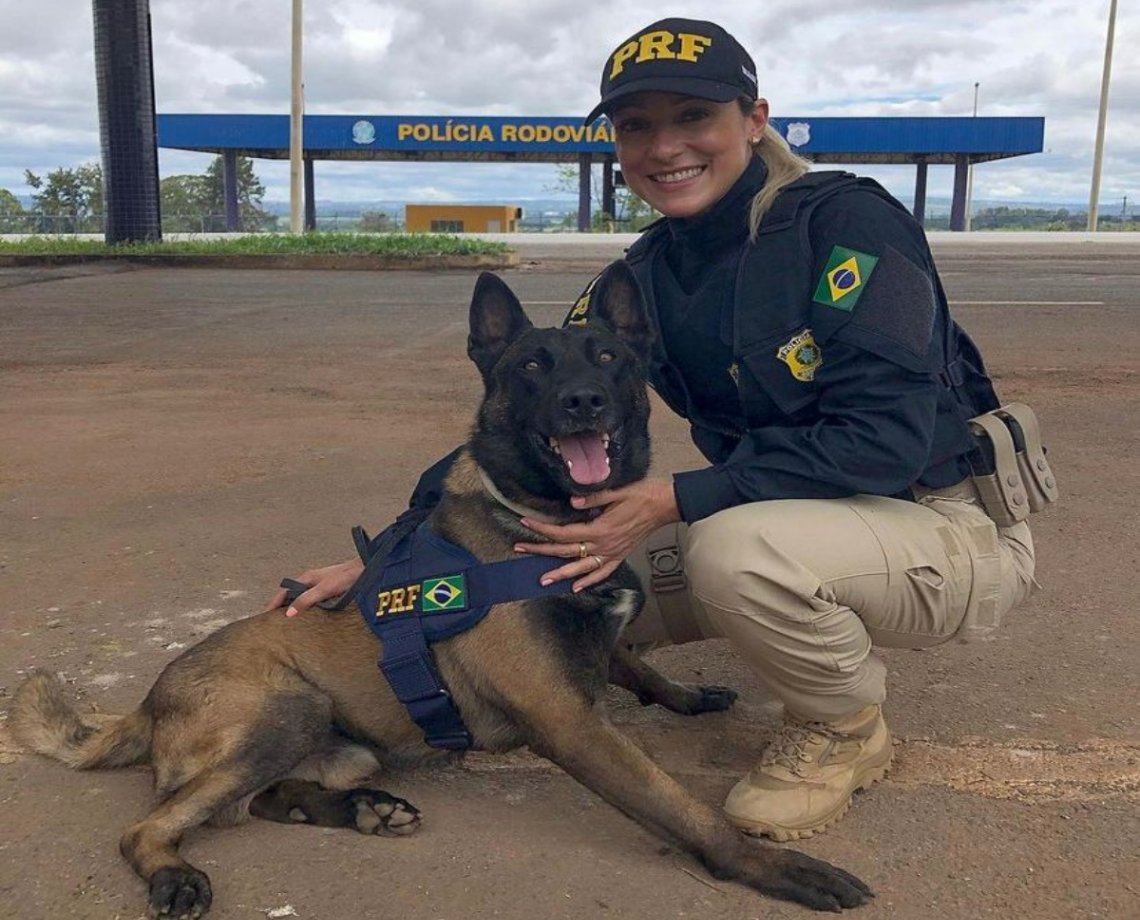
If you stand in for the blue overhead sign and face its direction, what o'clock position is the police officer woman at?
The police officer woman is roughly at 12 o'clock from the blue overhead sign.

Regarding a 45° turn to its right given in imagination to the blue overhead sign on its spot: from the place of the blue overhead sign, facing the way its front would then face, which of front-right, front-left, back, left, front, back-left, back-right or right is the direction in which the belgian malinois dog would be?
front-left

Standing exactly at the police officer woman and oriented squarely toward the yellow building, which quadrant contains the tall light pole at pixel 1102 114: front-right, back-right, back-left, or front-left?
front-right

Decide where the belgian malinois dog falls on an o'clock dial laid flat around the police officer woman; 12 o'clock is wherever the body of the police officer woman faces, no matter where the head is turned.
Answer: The belgian malinois dog is roughly at 1 o'clock from the police officer woman.

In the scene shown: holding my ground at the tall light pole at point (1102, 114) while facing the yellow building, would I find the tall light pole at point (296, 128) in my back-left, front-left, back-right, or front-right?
front-left

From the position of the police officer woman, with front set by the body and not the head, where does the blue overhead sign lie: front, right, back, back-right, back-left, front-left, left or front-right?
back-right

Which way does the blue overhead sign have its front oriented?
toward the camera

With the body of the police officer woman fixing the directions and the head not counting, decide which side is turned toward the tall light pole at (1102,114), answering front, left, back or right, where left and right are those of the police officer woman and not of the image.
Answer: back

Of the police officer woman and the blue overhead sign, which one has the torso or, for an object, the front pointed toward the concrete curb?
the blue overhead sign

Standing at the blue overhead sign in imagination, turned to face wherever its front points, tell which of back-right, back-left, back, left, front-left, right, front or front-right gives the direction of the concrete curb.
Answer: front

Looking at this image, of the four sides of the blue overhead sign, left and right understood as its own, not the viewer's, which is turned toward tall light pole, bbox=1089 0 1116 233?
left

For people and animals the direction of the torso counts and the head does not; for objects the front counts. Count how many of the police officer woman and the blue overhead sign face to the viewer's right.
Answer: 0

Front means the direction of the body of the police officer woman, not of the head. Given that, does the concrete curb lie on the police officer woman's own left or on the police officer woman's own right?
on the police officer woman's own right

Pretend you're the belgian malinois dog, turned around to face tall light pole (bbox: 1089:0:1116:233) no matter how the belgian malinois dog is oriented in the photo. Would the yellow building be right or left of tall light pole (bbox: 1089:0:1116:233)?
left

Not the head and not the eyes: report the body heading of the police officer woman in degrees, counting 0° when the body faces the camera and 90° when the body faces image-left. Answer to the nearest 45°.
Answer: approximately 45°
